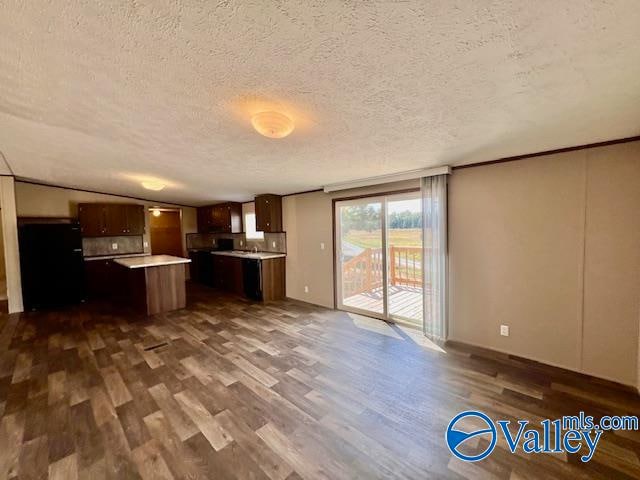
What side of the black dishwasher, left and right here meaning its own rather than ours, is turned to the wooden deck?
left

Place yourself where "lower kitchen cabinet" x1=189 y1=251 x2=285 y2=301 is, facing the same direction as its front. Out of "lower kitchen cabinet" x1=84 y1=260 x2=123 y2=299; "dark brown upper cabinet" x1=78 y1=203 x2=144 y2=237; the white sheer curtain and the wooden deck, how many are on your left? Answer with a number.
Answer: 2

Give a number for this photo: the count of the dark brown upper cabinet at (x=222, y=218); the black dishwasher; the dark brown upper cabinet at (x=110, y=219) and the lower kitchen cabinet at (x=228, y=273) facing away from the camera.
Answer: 0

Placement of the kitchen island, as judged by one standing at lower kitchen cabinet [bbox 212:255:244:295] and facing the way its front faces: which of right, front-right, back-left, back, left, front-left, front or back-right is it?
front

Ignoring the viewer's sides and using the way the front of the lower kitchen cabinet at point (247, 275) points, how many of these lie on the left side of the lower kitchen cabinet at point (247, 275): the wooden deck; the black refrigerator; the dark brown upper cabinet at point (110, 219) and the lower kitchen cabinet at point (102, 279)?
1

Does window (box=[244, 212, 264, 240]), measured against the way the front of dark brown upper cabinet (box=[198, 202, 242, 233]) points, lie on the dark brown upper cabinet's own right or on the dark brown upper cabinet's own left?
on the dark brown upper cabinet's own left

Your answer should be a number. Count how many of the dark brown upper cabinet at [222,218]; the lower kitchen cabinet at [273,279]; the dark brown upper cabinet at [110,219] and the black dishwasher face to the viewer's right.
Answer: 0

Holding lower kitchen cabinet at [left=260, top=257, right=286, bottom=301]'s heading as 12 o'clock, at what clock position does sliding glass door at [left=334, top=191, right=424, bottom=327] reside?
The sliding glass door is roughly at 9 o'clock from the lower kitchen cabinet.

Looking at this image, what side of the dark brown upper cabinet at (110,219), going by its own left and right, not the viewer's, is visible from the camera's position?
front

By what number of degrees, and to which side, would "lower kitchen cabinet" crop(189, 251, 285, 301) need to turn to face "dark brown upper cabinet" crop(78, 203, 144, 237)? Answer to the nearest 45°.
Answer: approximately 90° to its right

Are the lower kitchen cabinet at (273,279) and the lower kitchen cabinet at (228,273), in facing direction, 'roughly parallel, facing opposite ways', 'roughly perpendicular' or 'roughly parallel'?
roughly parallel

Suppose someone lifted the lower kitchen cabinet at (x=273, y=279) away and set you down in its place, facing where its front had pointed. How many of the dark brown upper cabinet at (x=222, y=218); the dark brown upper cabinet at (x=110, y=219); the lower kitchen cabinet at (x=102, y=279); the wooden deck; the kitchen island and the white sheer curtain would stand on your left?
2

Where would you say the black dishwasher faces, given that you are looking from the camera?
facing the viewer and to the left of the viewer

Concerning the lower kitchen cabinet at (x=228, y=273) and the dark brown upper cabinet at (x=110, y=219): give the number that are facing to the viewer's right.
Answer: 0

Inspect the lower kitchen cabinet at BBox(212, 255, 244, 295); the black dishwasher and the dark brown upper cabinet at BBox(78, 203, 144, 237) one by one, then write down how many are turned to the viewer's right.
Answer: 0

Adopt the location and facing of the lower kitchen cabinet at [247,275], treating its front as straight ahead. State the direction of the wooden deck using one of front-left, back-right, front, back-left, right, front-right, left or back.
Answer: left

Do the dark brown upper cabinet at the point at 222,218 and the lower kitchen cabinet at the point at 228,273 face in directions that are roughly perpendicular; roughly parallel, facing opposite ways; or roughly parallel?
roughly parallel
